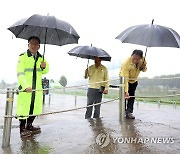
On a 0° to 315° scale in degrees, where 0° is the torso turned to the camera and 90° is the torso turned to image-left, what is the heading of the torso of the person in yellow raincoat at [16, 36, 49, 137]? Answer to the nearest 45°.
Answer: approximately 315°

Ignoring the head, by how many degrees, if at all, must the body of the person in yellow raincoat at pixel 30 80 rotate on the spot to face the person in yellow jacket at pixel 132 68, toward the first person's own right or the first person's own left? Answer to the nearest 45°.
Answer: approximately 45° to the first person's own left

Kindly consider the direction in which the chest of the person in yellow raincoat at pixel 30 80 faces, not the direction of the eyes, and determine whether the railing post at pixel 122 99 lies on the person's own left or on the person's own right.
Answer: on the person's own left

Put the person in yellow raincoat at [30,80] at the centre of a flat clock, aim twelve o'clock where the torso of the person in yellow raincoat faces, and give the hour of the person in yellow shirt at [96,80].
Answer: The person in yellow shirt is roughly at 9 o'clock from the person in yellow raincoat.
